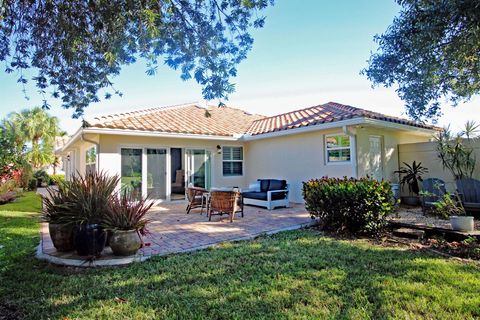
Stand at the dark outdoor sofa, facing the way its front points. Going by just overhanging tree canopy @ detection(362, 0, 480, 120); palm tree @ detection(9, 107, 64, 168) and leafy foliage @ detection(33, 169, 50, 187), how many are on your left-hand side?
1

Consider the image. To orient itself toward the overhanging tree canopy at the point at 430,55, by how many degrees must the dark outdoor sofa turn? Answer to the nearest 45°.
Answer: approximately 90° to its left

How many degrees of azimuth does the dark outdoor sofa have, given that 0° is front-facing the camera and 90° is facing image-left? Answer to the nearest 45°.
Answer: approximately 45°

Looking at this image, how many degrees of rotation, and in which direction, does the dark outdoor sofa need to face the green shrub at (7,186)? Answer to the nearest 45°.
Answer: approximately 45° to its right

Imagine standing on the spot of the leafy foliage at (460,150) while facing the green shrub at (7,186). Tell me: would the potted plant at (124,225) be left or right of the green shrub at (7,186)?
left

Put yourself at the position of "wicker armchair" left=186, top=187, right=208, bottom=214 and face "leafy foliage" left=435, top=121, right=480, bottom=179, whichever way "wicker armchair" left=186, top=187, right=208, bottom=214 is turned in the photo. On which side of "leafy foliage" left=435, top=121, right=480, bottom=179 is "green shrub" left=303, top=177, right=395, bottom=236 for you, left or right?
right

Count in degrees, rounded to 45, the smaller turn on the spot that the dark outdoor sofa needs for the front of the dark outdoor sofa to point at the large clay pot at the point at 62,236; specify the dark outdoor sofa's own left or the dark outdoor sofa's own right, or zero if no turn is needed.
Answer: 0° — it already faces it

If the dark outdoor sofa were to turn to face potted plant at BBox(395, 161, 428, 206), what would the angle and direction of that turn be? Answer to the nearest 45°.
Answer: approximately 135° to its left

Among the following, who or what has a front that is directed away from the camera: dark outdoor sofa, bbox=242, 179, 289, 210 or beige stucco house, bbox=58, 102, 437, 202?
the beige stucco house

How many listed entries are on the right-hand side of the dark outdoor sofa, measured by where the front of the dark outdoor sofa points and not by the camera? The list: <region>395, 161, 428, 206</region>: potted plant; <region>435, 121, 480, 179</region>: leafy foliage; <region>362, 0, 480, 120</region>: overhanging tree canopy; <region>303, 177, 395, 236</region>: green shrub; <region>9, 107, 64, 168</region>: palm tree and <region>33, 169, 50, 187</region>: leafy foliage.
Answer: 2

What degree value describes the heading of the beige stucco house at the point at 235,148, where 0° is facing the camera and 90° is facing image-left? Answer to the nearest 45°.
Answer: approximately 180°
